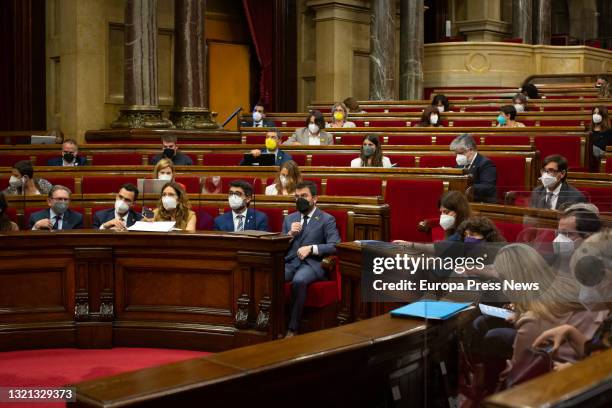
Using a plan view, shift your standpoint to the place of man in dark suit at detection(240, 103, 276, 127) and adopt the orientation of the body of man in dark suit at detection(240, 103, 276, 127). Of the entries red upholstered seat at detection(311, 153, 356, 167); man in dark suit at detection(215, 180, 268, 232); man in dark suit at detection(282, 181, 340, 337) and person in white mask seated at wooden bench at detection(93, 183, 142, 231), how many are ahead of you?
4

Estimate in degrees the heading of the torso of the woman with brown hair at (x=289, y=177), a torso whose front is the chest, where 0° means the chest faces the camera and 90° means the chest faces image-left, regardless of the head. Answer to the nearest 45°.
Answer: approximately 45°

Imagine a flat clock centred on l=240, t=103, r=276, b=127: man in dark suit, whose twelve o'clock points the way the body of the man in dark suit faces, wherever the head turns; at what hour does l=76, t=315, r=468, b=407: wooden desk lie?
The wooden desk is roughly at 12 o'clock from the man in dark suit.
